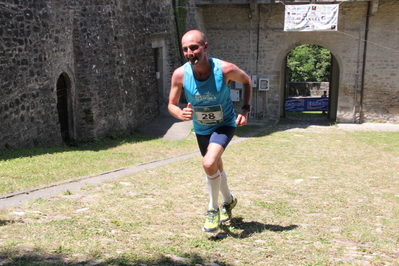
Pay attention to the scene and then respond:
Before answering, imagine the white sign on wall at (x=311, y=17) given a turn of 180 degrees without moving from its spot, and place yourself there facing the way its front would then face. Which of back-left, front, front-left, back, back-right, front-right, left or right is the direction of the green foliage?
front

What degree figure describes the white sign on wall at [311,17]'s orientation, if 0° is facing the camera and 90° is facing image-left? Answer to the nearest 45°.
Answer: approximately 0°

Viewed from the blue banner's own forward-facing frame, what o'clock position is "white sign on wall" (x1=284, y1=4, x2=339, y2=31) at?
The white sign on wall is roughly at 12 o'clock from the blue banner.

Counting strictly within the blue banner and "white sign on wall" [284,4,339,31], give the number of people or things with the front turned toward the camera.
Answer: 2

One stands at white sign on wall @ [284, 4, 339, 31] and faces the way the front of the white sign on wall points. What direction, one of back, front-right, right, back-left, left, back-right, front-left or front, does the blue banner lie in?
back

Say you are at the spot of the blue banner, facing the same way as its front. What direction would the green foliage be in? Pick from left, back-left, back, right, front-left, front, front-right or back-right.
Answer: back

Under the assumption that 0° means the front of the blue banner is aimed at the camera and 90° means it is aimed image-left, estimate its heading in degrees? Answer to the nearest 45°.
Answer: approximately 0°
